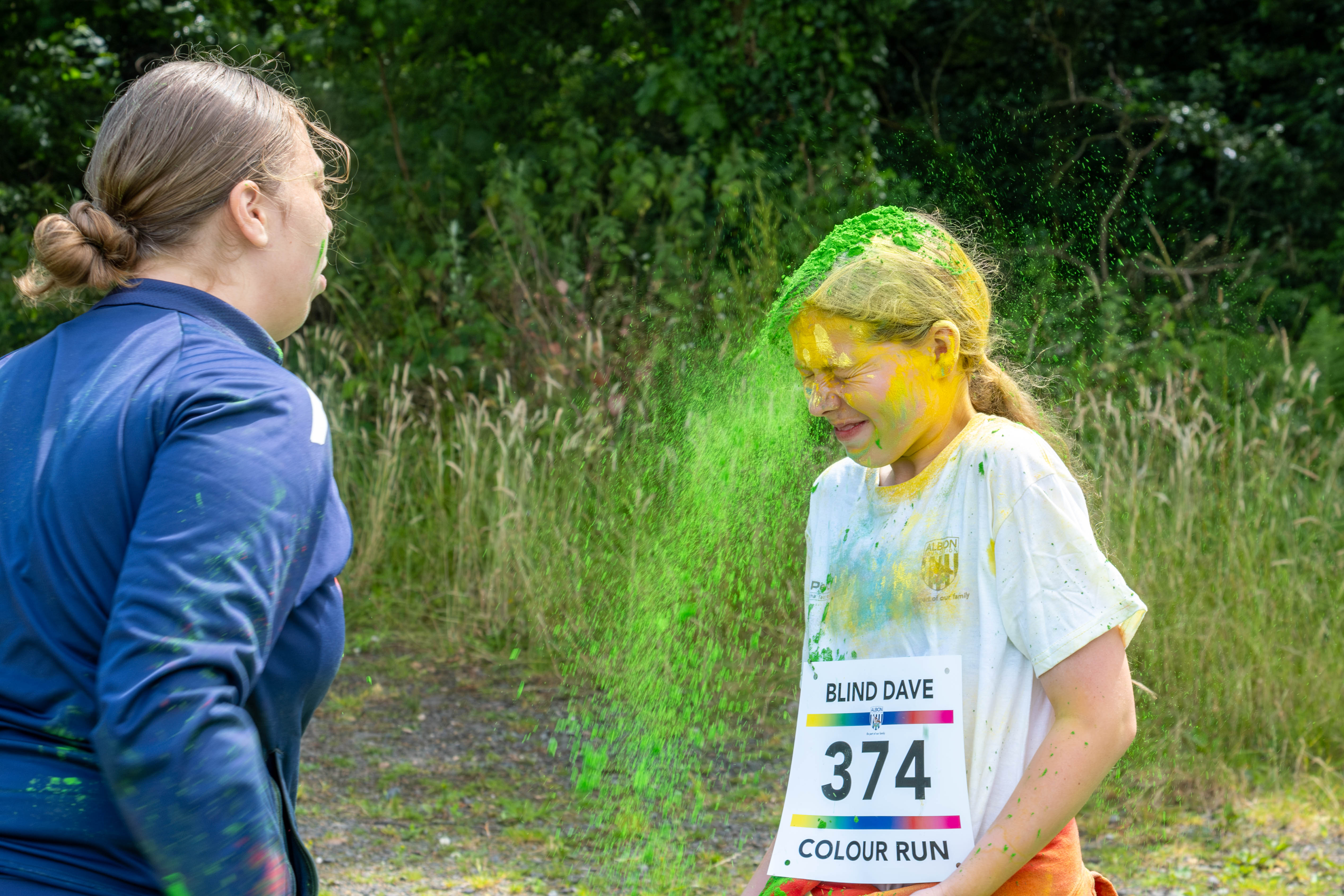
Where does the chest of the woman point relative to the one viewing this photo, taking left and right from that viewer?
facing away from the viewer and to the right of the viewer

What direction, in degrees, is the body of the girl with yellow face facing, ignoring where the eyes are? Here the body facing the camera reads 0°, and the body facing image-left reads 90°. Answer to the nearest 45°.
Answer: approximately 45°

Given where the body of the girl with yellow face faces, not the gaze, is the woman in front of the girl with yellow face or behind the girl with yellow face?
in front

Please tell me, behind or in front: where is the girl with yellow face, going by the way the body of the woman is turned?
in front
